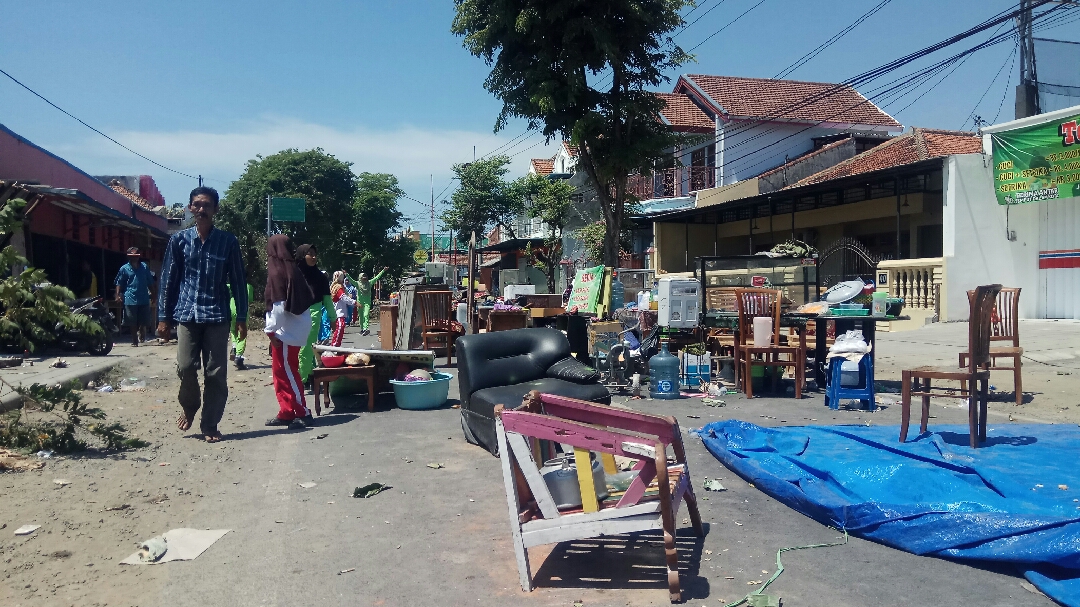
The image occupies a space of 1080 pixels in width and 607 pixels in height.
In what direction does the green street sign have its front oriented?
toward the camera

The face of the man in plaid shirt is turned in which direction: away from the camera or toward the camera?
toward the camera

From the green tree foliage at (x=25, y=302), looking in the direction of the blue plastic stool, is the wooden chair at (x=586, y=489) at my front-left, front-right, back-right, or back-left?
front-right

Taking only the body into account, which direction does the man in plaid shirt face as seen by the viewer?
toward the camera

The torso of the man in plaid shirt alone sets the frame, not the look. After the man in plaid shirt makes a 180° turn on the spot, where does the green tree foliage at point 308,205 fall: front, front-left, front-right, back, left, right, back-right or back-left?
front

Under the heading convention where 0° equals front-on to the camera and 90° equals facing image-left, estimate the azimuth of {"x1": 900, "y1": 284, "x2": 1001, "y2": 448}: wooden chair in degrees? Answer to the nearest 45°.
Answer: approximately 90°

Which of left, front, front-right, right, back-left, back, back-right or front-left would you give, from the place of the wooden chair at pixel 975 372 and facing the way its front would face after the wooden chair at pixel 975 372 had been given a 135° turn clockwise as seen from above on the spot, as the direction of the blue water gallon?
left

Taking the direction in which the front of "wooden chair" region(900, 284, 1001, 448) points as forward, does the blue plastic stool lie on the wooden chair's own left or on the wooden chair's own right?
on the wooden chair's own right

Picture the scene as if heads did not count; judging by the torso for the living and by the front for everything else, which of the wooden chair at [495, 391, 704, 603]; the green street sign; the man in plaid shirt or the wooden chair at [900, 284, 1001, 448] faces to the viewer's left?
the wooden chair at [900, 284, 1001, 448]

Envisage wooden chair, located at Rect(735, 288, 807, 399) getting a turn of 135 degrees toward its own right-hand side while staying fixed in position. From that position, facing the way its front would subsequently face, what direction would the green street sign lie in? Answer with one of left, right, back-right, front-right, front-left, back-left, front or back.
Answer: front-right
